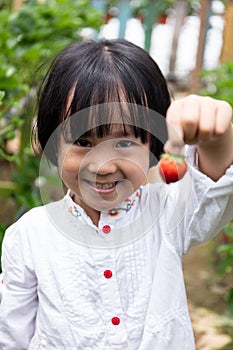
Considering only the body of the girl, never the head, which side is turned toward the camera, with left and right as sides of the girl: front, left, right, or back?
front

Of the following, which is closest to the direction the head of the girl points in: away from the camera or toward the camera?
toward the camera
